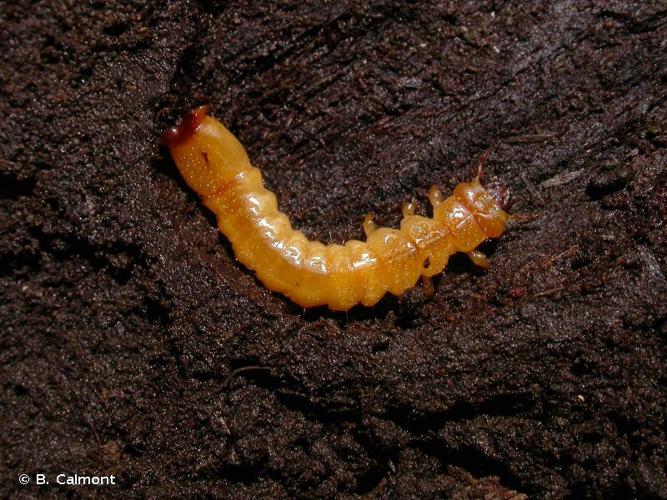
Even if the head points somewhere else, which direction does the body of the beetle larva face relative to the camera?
to the viewer's right
